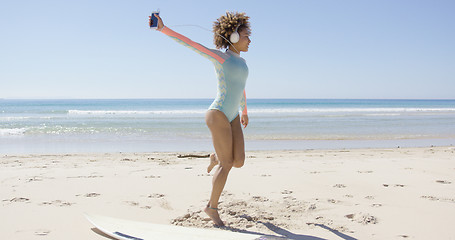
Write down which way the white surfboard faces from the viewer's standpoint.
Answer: facing to the left of the viewer

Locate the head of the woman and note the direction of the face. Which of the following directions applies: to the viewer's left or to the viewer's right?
to the viewer's right
